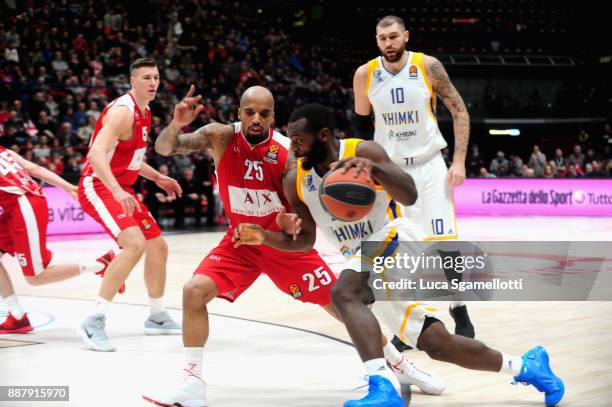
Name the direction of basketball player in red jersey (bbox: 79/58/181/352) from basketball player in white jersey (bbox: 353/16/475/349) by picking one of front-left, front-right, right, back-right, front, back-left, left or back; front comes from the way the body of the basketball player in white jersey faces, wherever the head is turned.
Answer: right

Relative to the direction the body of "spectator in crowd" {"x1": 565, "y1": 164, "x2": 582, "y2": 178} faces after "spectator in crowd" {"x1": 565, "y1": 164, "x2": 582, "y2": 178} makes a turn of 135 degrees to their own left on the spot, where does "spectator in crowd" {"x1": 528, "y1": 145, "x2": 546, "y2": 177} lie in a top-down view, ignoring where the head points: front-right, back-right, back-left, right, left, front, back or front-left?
left

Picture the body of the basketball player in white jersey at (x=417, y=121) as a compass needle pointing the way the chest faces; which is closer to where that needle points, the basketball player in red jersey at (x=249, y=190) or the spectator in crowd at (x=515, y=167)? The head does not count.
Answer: the basketball player in red jersey

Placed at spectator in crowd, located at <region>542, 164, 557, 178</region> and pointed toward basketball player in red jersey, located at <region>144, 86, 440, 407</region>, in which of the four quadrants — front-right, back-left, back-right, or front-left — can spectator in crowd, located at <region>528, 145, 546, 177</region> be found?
back-right

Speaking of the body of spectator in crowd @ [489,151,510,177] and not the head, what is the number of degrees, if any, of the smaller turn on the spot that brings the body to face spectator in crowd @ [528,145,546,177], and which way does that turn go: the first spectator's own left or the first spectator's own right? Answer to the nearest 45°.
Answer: approximately 45° to the first spectator's own left

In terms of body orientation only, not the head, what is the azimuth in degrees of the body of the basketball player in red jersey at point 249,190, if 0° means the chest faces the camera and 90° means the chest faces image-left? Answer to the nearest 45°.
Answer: approximately 0°

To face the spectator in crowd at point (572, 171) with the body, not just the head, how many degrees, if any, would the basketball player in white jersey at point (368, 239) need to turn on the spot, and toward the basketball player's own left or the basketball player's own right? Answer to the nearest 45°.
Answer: approximately 135° to the basketball player's own right

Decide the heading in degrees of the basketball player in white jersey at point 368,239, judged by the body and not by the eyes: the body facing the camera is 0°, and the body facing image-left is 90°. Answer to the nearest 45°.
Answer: approximately 45°

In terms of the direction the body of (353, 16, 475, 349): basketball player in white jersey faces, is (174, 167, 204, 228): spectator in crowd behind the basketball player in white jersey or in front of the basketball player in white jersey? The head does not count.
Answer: behind

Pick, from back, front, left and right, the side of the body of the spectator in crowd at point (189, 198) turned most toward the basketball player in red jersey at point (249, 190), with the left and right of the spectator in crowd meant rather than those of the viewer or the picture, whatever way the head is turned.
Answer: front

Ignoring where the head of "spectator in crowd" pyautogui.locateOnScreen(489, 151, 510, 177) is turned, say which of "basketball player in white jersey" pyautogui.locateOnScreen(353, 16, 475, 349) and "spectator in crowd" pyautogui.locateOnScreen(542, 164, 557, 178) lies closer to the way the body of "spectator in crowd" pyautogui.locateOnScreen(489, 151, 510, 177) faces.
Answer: the basketball player in white jersey

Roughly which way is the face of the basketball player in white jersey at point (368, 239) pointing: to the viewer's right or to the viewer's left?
to the viewer's left

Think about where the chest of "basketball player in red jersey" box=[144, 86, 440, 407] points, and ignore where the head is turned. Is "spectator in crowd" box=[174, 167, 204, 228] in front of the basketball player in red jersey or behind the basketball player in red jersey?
behind

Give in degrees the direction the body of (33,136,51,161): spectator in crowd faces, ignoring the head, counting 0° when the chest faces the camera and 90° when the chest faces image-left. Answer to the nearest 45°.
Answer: approximately 0°

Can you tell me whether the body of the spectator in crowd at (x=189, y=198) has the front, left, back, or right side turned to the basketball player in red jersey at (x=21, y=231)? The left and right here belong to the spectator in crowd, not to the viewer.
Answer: front
